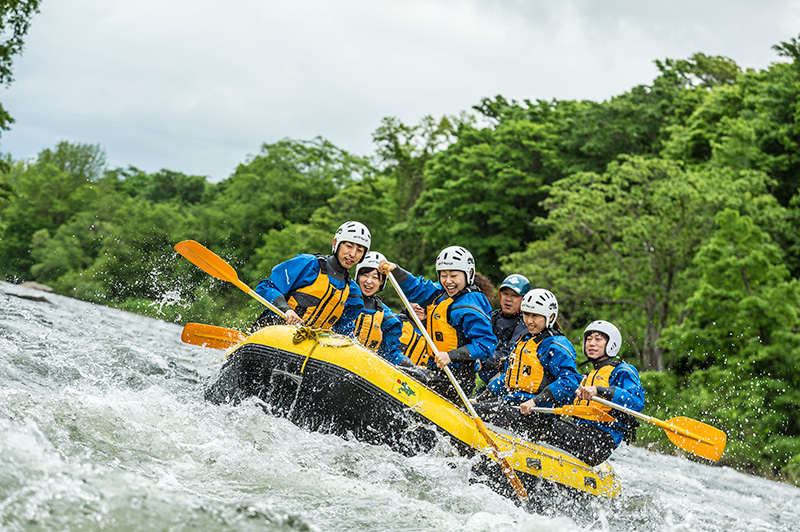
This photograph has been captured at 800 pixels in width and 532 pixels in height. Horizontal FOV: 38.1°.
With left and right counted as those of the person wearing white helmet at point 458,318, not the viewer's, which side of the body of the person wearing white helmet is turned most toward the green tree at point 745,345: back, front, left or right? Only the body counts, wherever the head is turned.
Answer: back

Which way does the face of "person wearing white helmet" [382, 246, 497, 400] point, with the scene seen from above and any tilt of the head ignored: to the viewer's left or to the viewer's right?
to the viewer's left

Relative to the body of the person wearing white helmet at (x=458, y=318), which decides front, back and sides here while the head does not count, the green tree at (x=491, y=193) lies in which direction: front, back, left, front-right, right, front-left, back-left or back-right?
back-right

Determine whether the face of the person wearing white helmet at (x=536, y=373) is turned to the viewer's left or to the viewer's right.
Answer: to the viewer's left

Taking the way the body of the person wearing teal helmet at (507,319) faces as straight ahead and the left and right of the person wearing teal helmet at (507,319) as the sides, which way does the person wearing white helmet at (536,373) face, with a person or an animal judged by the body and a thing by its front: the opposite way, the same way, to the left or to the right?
the same way

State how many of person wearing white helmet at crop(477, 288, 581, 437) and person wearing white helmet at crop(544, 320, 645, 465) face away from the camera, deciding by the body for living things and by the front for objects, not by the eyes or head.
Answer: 0

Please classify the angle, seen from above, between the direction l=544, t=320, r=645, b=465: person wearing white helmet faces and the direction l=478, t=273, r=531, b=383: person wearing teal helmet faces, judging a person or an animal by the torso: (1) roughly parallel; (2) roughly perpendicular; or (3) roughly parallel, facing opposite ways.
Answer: roughly parallel

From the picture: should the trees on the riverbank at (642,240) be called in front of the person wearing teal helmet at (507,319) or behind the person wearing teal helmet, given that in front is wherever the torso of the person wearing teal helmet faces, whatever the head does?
behind

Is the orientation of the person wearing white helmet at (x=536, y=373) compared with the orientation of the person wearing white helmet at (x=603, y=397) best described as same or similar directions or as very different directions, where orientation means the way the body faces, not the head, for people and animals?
same or similar directions

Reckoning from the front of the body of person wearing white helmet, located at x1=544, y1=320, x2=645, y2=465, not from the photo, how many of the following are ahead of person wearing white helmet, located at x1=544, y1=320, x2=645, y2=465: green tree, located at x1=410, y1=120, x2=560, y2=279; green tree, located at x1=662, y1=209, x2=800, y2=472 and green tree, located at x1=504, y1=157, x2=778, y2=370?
0

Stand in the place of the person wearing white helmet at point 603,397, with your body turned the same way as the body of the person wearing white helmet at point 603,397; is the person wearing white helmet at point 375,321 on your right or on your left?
on your right

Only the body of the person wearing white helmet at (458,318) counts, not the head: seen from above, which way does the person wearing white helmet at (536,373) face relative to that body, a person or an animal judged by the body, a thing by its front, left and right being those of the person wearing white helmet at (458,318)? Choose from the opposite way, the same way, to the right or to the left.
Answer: the same way

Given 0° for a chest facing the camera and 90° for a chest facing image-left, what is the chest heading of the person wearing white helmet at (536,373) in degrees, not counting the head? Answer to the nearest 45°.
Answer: approximately 45°

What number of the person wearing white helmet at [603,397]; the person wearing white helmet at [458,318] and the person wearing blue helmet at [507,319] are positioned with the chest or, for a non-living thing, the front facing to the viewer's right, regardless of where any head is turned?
0

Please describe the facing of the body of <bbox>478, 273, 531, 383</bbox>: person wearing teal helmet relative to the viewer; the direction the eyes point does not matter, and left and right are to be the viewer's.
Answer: facing the viewer and to the left of the viewer

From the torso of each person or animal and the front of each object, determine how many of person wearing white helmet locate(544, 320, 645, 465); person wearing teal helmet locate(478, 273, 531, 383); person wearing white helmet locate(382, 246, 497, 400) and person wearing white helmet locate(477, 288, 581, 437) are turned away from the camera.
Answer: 0
